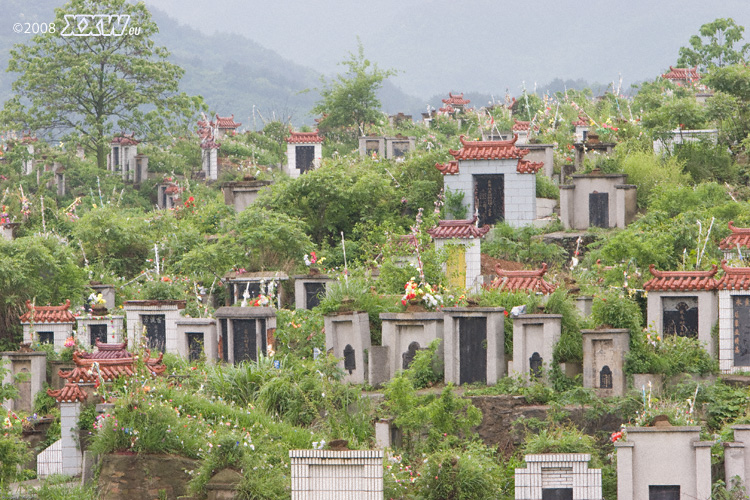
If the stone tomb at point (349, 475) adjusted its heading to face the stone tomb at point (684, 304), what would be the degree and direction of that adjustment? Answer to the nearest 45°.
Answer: approximately 135° to its left

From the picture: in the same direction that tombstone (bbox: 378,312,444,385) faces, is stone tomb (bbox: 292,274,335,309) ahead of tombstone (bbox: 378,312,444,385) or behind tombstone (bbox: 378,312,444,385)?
behind

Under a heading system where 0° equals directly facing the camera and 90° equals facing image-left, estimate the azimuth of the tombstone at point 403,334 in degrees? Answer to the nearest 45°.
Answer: approximately 0°

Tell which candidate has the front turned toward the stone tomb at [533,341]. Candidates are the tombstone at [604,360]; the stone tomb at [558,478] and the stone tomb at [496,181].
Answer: the stone tomb at [496,181]

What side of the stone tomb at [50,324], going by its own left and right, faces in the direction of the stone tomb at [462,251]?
left

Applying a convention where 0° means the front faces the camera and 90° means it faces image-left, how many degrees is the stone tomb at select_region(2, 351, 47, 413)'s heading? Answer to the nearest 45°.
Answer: approximately 0°

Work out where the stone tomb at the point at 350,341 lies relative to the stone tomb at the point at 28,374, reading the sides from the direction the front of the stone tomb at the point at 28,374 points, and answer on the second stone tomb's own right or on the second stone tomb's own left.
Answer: on the second stone tomb's own left

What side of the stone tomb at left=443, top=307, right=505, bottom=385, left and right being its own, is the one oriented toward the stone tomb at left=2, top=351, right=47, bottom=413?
right

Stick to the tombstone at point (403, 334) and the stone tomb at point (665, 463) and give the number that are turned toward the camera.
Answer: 2

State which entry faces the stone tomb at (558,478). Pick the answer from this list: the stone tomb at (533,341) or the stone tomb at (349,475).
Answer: the stone tomb at (533,341)

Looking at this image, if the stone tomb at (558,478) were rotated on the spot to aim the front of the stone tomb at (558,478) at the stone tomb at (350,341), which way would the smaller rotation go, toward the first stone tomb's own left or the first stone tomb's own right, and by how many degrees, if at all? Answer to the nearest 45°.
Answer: approximately 135° to the first stone tomb's own right

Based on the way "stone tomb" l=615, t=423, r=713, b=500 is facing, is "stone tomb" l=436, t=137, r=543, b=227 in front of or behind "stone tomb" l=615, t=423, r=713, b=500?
behind

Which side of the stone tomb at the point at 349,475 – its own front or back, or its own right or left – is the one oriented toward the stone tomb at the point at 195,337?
back
